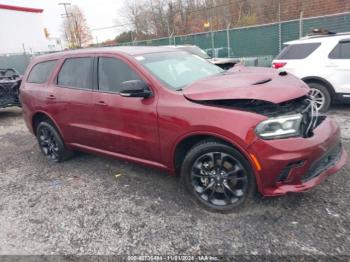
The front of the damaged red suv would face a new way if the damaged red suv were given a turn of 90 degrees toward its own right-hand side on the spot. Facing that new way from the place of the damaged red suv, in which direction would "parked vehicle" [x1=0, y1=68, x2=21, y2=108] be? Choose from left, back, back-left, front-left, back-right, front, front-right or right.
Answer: right

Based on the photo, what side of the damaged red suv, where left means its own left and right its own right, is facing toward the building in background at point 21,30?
back

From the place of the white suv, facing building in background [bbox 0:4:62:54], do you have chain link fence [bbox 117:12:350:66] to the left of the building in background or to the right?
right

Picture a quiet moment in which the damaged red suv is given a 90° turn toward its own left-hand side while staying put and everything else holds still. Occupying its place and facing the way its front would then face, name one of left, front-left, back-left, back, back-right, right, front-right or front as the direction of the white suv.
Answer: front

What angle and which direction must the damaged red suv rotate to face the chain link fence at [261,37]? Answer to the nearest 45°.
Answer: approximately 135° to its left

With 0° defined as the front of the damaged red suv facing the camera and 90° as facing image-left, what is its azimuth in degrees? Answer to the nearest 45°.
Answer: approximately 315°
